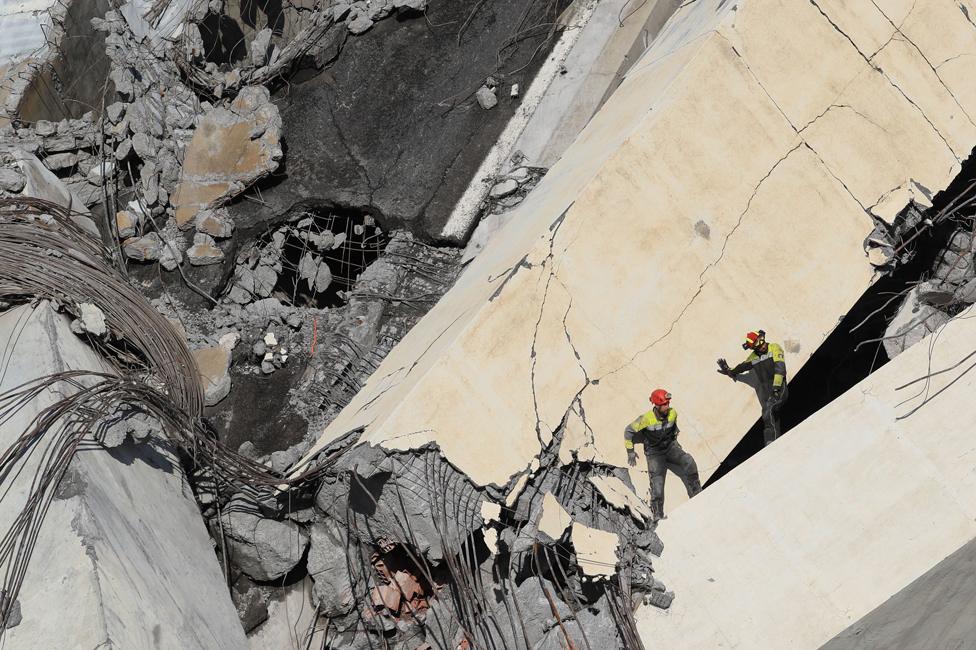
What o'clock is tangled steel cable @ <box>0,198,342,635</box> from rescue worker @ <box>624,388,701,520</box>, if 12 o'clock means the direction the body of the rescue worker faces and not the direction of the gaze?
The tangled steel cable is roughly at 4 o'clock from the rescue worker.

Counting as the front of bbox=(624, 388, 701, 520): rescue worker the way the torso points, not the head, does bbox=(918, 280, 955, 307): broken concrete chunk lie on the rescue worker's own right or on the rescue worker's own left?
on the rescue worker's own left

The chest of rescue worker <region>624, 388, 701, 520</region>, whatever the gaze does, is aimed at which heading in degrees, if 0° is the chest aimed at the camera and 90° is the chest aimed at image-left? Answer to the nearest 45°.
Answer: approximately 315°

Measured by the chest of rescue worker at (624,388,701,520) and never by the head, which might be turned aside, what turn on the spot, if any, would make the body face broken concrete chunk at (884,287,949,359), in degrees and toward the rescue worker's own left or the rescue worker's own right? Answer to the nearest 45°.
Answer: approximately 90° to the rescue worker's own left

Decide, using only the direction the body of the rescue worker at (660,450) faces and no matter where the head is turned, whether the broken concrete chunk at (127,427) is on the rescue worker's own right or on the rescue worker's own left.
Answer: on the rescue worker's own right

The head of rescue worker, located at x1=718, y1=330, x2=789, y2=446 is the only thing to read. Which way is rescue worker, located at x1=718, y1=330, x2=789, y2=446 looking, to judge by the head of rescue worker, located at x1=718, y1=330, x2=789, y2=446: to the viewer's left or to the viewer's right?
to the viewer's left

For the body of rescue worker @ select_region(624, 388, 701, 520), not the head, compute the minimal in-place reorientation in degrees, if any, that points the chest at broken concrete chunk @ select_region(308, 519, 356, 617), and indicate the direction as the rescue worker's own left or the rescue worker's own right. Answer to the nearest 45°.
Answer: approximately 135° to the rescue worker's own right
